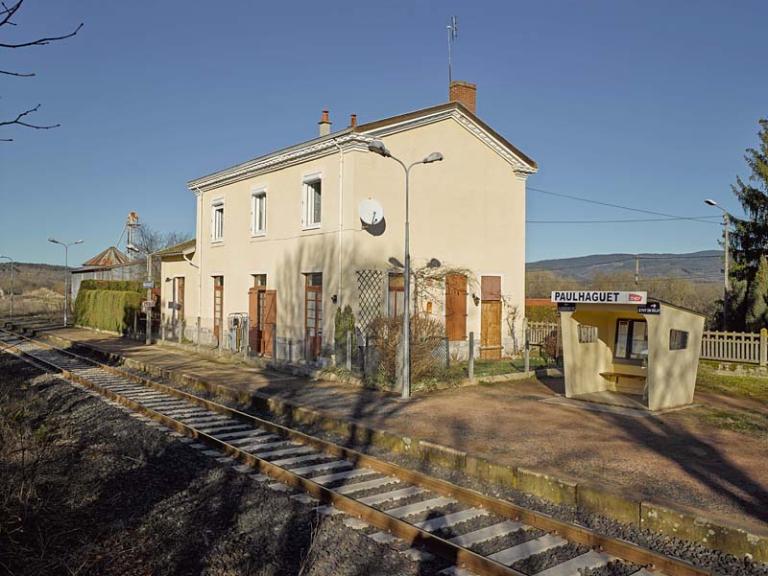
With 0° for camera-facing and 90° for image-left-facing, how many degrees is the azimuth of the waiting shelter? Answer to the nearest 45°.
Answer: approximately 45°

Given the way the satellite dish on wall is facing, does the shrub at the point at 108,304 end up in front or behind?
behind

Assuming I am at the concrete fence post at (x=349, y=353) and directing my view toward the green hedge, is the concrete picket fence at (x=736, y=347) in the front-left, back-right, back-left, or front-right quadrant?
back-right

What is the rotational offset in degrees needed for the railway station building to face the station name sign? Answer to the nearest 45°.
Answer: approximately 90° to its left

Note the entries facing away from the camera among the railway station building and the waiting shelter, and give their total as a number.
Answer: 0

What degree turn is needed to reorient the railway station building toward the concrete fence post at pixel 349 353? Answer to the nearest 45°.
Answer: approximately 45° to its left

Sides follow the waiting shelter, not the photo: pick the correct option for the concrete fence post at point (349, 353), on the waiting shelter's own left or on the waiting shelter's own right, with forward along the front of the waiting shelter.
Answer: on the waiting shelter's own right

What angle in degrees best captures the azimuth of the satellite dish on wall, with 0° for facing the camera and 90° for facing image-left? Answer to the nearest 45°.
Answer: approximately 0°
